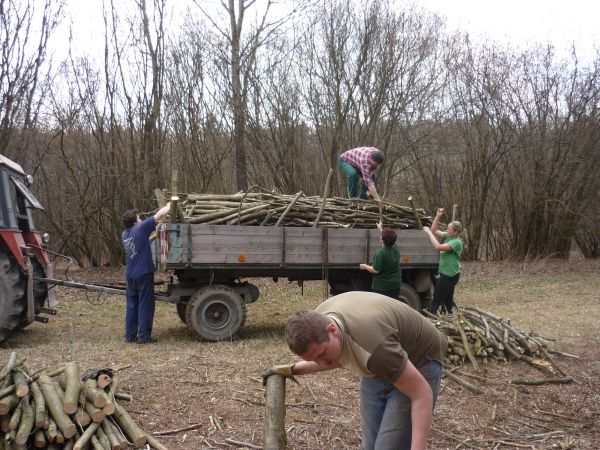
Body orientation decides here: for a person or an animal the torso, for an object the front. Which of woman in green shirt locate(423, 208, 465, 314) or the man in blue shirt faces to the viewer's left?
the woman in green shirt

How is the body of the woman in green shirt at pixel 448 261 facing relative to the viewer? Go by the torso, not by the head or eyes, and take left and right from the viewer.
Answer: facing to the left of the viewer

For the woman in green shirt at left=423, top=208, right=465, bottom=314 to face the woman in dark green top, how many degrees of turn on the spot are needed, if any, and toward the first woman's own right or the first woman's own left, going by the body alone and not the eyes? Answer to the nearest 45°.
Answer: approximately 45° to the first woman's own left

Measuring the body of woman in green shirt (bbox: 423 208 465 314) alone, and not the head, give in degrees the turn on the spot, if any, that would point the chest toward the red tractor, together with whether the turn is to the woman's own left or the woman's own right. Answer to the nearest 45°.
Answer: approximately 45° to the woman's own left

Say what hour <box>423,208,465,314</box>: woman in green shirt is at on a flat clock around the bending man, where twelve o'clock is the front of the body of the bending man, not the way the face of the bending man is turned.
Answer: The woman in green shirt is roughly at 5 o'clock from the bending man.

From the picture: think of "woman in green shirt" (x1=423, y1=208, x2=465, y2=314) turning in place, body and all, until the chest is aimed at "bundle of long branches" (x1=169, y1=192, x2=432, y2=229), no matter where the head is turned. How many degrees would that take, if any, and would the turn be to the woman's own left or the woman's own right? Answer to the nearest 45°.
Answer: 0° — they already face it

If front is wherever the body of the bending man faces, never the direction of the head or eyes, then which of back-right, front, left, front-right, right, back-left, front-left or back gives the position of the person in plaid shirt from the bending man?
back-right

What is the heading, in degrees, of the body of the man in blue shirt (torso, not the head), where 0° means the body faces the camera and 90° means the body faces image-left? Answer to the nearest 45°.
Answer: approximately 225°

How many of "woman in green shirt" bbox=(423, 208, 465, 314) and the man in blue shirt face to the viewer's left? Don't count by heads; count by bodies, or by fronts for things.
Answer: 1

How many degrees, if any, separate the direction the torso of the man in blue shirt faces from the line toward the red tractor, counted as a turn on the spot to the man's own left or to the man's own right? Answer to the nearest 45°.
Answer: approximately 135° to the man's own left

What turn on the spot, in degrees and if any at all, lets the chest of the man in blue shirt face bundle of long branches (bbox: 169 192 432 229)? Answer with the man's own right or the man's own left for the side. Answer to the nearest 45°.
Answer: approximately 45° to the man's own right

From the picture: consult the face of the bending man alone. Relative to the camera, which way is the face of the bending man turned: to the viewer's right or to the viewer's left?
to the viewer's left

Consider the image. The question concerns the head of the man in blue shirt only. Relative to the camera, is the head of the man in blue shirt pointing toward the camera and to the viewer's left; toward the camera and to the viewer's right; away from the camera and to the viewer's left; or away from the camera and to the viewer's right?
away from the camera and to the viewer's right

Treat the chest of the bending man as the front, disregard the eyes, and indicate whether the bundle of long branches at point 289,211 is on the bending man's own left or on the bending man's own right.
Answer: on the bending man's own right
